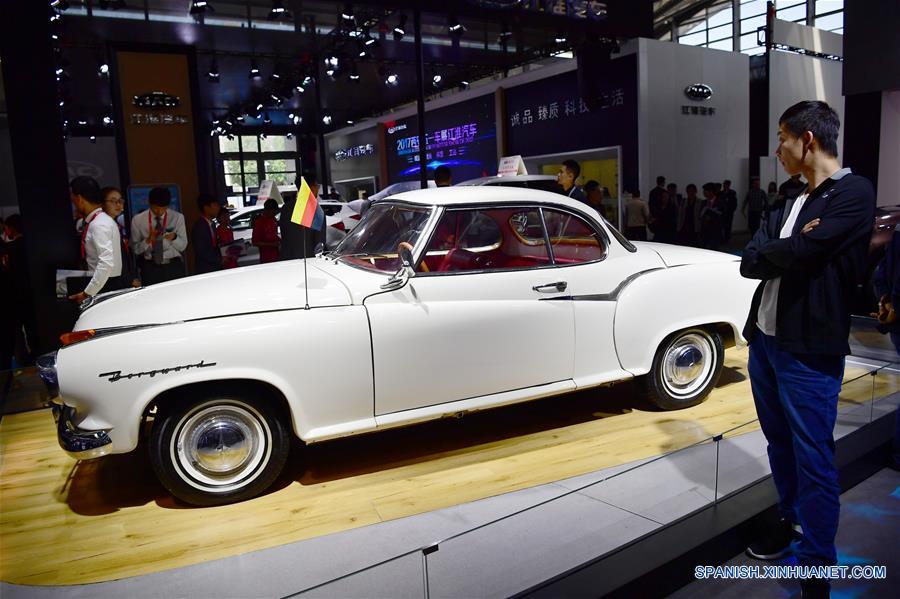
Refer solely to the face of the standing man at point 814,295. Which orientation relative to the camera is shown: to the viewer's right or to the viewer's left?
to the viewer's left

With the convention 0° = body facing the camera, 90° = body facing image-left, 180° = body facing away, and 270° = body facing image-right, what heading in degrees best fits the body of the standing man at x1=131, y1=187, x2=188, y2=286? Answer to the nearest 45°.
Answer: approximately 0°

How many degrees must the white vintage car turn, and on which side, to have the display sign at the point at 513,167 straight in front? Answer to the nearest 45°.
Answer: approximately 135° to its right

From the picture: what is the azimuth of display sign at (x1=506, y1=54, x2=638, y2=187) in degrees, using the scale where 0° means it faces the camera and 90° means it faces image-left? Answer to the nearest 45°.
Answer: approximately 45°

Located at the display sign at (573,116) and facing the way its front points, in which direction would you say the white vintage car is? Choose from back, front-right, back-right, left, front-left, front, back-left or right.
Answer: front-left

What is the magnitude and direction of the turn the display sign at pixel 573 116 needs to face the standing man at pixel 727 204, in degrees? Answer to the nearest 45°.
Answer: approximately 135° to its left

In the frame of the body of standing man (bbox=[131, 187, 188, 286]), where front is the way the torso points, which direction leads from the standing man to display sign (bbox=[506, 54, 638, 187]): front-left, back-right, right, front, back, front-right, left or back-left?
back-left

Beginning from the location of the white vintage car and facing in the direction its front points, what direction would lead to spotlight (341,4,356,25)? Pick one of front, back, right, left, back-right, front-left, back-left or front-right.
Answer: back-right
